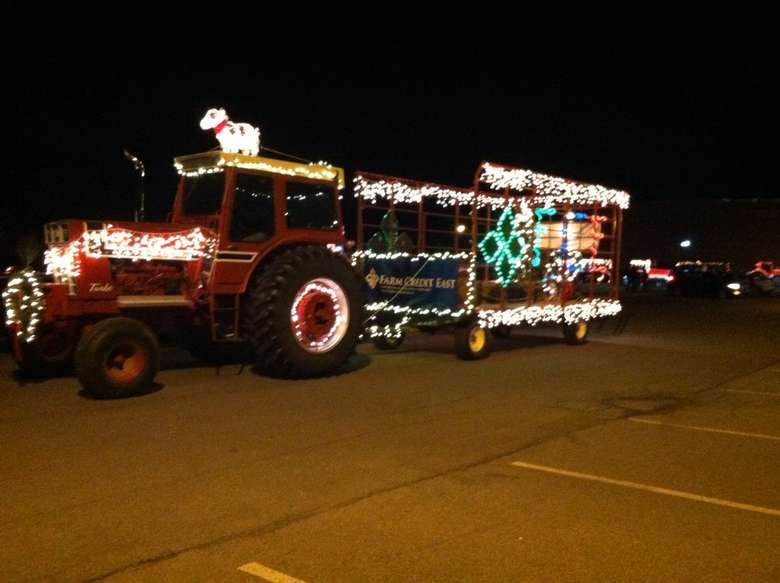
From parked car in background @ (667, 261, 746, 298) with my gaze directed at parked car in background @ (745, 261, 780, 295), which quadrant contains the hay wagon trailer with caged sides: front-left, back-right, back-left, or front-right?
back-right

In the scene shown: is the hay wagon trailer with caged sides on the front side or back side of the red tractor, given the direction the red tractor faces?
on the back side

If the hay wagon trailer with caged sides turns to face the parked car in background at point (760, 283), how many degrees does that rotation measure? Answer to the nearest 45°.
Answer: approximately 180°

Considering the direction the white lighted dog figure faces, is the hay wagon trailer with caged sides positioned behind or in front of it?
behind

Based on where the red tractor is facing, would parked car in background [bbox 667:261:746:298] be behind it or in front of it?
behind

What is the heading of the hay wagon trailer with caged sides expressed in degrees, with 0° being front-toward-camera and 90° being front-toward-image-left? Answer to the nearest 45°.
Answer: approximately 45°

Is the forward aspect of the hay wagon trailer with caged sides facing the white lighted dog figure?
yes

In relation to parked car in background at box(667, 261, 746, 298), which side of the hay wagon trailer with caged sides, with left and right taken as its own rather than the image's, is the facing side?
back

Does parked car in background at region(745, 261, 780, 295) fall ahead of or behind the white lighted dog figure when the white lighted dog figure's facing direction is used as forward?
behind

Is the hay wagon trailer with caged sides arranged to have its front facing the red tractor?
yes

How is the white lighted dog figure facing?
to the viewer's left

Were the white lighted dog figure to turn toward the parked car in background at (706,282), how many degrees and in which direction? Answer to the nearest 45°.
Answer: approximately 135° to its right

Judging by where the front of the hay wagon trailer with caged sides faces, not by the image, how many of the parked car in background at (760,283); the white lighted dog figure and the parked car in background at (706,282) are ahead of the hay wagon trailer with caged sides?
1
